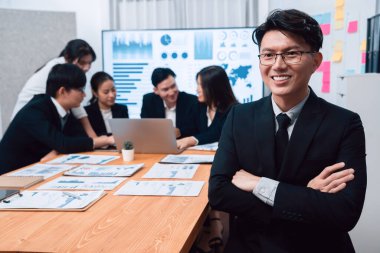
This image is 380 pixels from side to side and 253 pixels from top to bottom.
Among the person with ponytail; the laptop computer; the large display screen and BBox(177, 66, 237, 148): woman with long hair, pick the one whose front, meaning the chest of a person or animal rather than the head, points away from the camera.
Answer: the laptop computer

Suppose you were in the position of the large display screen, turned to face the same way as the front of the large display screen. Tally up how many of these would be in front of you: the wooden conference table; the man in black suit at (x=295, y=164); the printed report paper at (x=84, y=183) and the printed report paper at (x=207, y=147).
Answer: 4

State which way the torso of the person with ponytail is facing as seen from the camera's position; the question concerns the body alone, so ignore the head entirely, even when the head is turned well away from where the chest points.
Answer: to the viewer's right

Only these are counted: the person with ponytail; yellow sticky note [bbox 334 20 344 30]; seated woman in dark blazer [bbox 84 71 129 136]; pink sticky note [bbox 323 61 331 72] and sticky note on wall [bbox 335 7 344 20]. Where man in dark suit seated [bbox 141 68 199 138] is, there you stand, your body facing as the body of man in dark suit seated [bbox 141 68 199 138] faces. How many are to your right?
2

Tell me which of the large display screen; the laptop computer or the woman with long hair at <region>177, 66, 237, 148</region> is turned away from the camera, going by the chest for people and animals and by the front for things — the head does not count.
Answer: the laptop computer

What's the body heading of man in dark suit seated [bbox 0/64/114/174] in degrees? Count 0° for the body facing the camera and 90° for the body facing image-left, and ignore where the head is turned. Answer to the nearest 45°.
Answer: approximately 270°

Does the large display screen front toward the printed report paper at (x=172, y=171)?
yes

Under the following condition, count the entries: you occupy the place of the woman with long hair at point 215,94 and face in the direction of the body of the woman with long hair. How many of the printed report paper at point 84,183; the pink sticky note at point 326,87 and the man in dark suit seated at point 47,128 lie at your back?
1

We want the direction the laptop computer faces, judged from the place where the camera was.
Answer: facing away from the viewer

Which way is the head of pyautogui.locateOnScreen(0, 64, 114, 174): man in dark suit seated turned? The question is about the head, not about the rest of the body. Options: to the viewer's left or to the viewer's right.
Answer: to the viewer's right

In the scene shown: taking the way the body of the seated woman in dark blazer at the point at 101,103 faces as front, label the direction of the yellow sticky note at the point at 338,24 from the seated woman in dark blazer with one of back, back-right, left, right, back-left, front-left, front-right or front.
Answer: front-left

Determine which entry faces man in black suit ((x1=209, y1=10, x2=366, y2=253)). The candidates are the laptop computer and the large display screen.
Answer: the large display screen

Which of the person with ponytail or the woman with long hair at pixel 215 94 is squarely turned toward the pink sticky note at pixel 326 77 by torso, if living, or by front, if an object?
the person with ponytail

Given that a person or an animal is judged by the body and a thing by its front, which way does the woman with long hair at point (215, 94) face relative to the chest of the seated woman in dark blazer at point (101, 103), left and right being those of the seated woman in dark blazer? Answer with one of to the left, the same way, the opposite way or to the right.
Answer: to the right

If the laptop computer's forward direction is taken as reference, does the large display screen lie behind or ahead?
ahead
